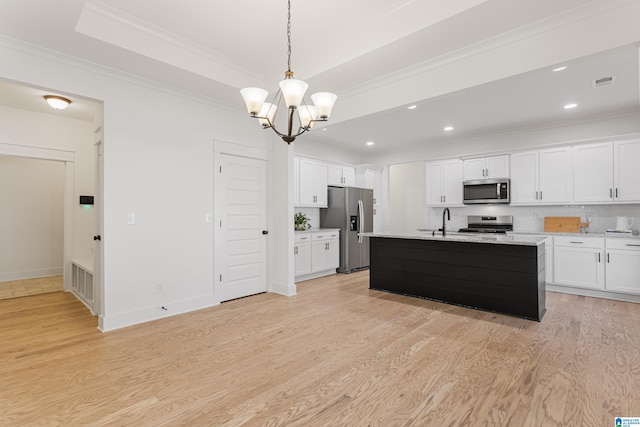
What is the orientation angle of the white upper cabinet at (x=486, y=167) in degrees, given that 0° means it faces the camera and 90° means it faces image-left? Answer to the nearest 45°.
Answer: approximately 0°

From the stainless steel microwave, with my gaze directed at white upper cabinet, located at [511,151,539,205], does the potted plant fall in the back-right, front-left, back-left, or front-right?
back-right

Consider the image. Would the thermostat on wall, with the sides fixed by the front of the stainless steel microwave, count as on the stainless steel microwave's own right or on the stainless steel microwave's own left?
on the stainless steel microwave's own right

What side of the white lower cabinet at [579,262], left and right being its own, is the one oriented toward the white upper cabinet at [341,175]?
right
